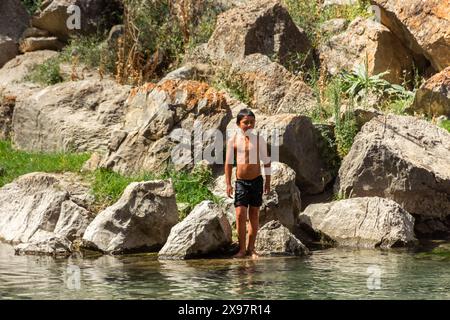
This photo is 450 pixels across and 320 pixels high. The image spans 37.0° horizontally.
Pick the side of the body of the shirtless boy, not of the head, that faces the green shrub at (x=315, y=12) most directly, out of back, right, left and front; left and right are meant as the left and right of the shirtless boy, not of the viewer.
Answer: back

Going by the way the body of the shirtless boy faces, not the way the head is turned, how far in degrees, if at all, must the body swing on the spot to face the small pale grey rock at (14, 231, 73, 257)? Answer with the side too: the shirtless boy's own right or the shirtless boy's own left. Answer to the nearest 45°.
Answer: approximately 90° to the shirtless boy's own right

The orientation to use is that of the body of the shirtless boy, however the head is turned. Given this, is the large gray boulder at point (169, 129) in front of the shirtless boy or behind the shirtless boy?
behind

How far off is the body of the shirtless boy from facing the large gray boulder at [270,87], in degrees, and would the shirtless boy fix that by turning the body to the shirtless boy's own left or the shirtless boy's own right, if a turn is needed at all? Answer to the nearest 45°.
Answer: approximately 180°

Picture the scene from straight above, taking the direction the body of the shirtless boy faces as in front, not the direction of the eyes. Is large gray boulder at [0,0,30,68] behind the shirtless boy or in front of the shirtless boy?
behind

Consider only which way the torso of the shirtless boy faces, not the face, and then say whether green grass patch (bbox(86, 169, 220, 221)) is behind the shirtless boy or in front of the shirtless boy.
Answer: behind

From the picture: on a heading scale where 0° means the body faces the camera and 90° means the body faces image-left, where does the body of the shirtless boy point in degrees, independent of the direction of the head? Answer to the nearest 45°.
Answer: approximately 0°

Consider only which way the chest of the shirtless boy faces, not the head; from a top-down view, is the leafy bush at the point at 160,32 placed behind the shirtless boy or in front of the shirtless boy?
behind

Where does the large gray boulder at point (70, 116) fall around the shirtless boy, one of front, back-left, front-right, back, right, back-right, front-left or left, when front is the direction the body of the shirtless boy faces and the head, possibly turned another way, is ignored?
back-right

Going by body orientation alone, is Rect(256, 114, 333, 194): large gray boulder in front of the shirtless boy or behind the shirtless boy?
behind
